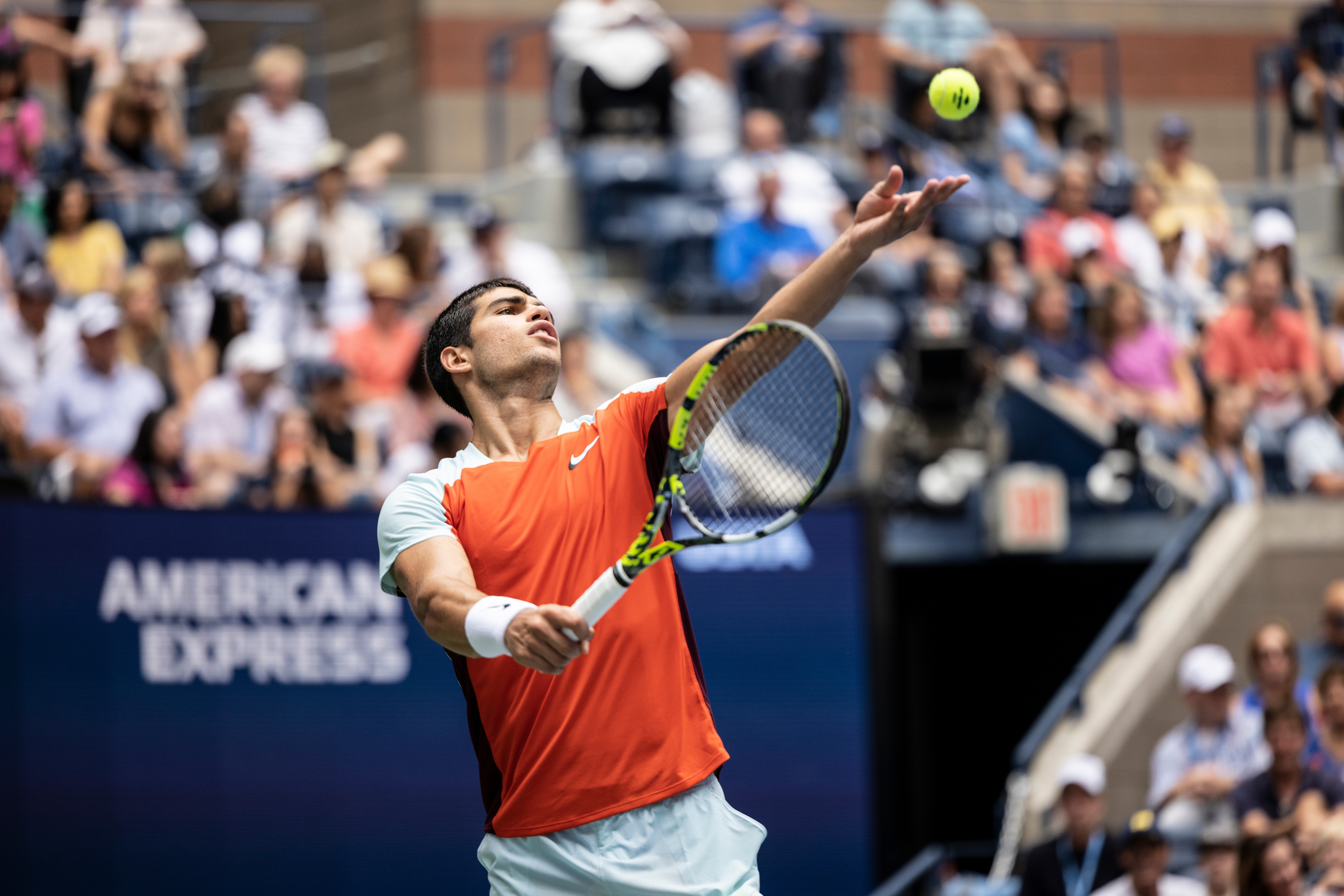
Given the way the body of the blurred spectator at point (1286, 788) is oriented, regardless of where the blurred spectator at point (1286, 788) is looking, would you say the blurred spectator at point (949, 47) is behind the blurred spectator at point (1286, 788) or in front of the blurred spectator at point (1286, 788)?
behind

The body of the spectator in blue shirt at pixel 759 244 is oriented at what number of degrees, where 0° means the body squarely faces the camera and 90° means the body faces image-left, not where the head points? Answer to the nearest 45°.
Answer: approximately 0°

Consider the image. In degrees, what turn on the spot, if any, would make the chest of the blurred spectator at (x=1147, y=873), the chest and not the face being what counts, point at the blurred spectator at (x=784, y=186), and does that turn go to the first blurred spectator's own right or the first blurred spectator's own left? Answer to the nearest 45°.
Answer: approximately 135° to the first blurred spectator's own right

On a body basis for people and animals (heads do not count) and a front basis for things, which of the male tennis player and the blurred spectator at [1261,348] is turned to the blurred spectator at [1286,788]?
the blurred spectator at [1261,348]

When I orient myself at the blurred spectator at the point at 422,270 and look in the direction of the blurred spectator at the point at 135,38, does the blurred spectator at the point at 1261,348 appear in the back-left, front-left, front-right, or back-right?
back-right

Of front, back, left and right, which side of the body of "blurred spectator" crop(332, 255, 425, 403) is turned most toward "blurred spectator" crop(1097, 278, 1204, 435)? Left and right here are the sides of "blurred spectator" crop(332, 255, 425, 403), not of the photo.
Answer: left

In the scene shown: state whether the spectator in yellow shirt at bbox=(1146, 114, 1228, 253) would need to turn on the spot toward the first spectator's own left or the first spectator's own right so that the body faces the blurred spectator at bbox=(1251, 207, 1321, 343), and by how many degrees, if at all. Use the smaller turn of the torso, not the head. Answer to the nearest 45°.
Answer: approximately 45° to the first spectator's own left

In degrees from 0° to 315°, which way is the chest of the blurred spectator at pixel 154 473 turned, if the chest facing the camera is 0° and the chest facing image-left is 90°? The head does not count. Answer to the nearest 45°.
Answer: approximately 315°

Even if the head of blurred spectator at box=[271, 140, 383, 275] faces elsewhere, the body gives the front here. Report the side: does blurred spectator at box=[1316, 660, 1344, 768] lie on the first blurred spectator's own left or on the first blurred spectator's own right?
on the first blurred spectator's own left
